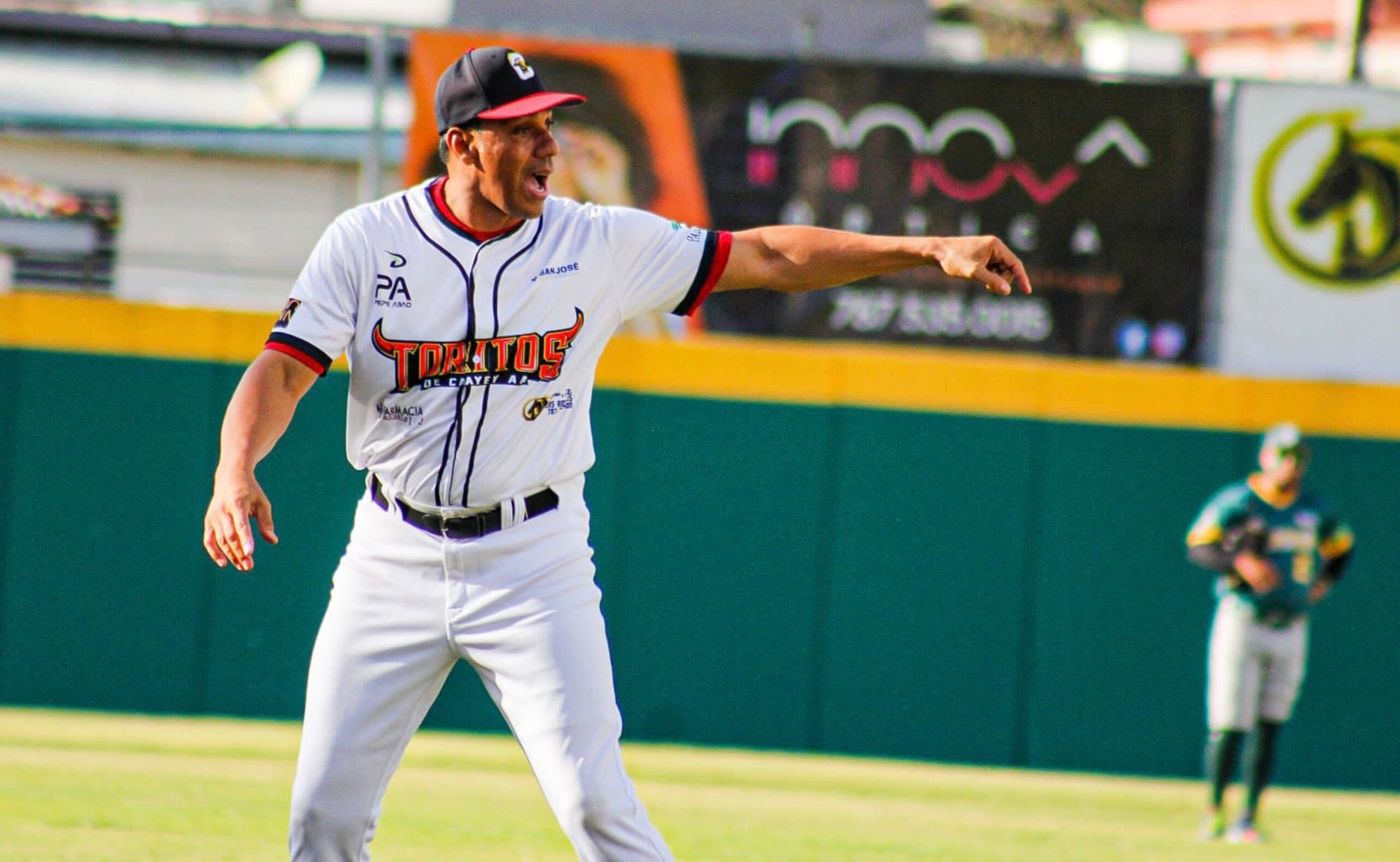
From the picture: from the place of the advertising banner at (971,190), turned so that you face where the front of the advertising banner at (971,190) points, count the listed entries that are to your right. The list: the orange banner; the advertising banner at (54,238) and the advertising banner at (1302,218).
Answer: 2

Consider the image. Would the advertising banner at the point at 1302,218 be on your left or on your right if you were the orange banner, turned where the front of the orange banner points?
on your left

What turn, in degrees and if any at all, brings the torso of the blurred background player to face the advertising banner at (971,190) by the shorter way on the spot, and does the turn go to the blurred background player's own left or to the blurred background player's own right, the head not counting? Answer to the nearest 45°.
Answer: approximately 135° to the blurred background player's own right

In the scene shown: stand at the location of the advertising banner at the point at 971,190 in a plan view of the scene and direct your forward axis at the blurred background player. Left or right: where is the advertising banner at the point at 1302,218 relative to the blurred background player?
left

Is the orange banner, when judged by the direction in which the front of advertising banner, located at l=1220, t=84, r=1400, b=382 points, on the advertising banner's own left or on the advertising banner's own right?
on the advertising banner's own right

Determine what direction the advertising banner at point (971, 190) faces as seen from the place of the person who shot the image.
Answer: facing the viewer

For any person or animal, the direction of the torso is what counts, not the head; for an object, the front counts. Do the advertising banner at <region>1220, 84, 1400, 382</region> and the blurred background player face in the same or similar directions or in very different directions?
same or similar directions

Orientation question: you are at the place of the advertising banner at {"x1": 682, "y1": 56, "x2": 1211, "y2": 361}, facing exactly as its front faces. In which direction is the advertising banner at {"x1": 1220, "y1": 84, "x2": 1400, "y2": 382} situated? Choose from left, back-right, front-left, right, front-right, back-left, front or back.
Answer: left

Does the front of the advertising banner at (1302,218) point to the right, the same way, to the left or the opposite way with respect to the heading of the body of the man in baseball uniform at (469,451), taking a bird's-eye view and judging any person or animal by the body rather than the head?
the same way

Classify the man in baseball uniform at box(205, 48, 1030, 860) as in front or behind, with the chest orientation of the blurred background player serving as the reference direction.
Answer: in front

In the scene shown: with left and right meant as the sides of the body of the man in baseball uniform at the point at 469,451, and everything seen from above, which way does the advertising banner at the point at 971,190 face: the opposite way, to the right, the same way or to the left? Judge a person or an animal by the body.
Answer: the same way

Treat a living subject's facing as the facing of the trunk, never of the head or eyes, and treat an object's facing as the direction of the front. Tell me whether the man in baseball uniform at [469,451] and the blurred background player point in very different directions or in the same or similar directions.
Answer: same or similar directions

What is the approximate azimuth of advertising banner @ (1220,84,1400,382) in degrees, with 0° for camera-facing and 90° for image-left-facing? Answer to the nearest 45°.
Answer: approximately 0°

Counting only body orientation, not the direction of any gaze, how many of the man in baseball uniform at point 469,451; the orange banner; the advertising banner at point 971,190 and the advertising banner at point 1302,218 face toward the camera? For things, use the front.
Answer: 4

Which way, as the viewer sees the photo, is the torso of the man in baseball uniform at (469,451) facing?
toward the camera
